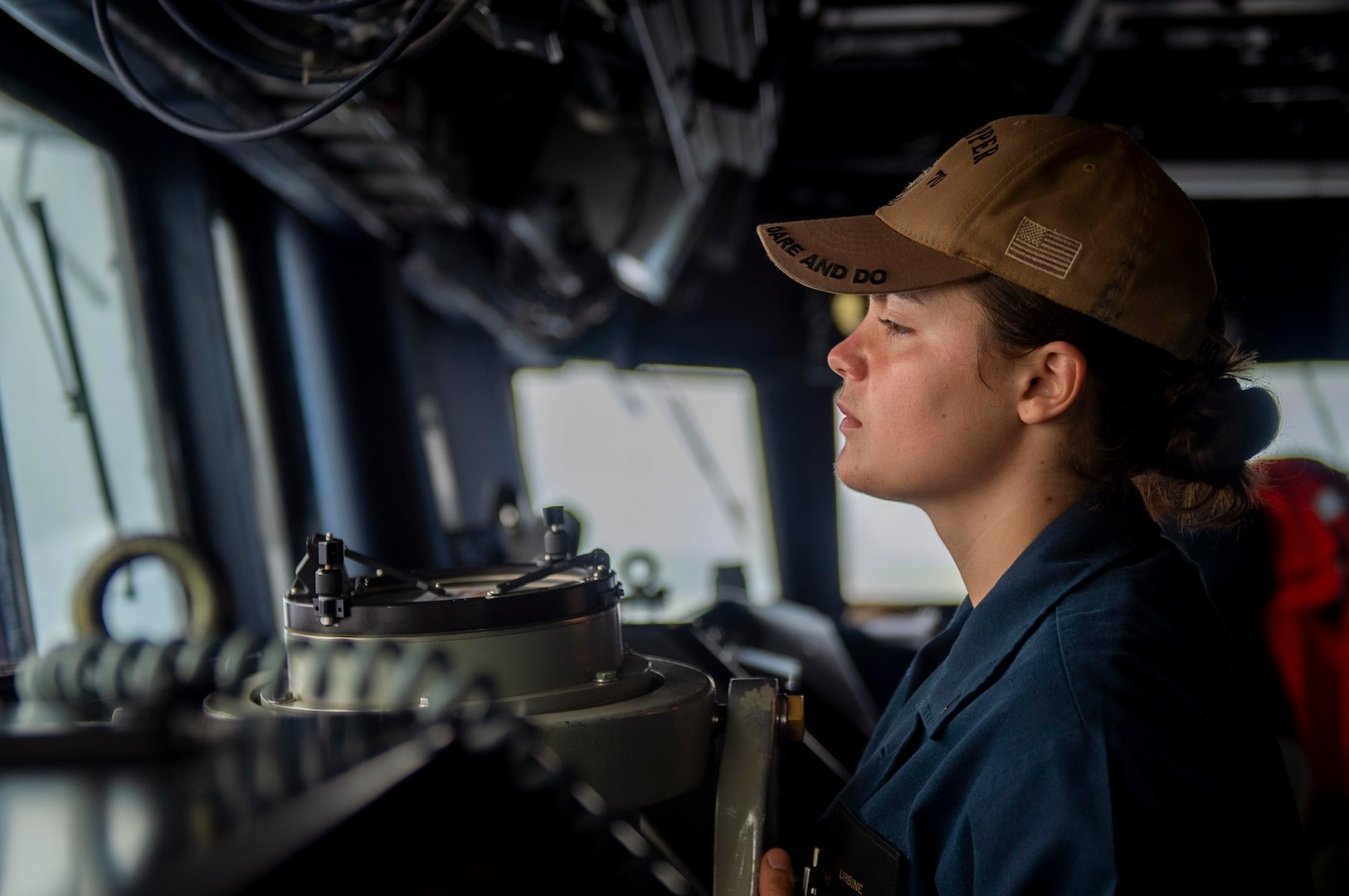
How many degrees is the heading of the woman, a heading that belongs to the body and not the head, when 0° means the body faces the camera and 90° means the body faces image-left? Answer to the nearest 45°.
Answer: approximately 90°

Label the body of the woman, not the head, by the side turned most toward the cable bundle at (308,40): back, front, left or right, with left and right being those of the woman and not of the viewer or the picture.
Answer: front

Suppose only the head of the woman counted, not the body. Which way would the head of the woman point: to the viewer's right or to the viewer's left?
to the viewer's left
